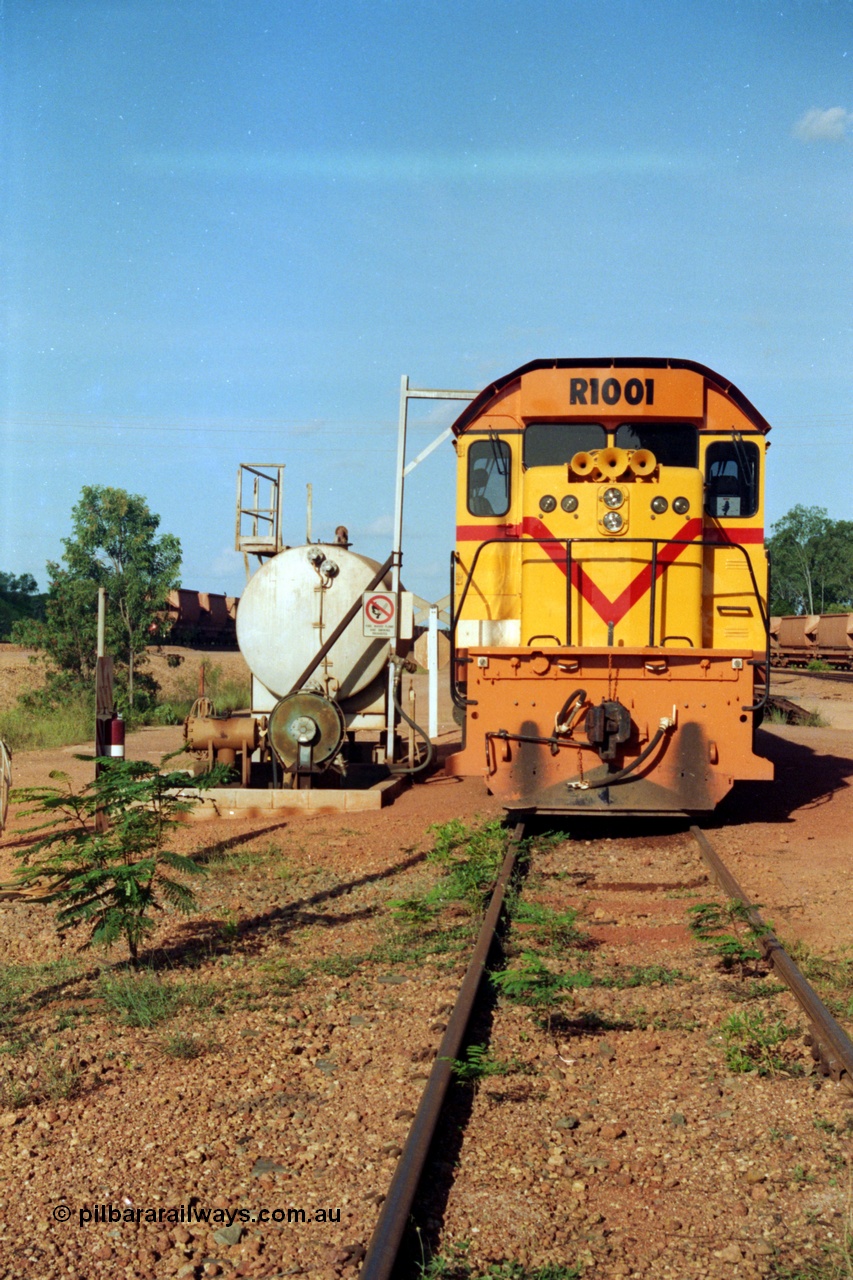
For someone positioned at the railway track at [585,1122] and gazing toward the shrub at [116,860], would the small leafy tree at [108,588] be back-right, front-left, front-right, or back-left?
front-right

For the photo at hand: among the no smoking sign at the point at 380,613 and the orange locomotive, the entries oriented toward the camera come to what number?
2

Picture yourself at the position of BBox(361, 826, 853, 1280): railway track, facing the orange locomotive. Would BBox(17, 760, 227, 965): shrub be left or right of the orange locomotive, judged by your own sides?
left

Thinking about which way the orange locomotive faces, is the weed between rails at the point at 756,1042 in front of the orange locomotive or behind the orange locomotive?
in front

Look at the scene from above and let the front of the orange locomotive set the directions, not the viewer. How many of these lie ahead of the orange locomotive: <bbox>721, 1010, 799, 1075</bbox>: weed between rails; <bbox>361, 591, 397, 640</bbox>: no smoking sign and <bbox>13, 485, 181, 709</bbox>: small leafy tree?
1

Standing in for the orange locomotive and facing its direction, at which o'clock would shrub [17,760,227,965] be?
The shrub is roughly at 1 o'clock from the orange locomotive.

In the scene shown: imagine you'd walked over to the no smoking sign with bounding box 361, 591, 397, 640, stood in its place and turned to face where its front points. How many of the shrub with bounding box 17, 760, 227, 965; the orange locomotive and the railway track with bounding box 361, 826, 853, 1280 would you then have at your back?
0

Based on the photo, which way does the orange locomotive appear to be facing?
toward the camera

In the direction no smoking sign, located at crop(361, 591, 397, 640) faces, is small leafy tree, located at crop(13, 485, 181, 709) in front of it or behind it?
behind

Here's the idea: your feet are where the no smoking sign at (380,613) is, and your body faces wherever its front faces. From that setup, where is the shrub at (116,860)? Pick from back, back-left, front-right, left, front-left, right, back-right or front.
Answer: front

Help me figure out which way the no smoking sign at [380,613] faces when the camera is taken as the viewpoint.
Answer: facing the viewer

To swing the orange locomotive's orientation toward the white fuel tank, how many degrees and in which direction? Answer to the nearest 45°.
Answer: approximately 135° to its right

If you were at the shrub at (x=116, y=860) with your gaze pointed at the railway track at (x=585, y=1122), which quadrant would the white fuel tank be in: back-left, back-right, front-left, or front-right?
back-left

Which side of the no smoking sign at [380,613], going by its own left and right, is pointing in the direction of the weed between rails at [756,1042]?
front

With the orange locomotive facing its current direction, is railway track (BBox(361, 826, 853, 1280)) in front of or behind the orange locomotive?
in front

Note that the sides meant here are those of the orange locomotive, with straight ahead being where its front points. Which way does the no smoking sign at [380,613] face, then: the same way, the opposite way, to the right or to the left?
the same way
